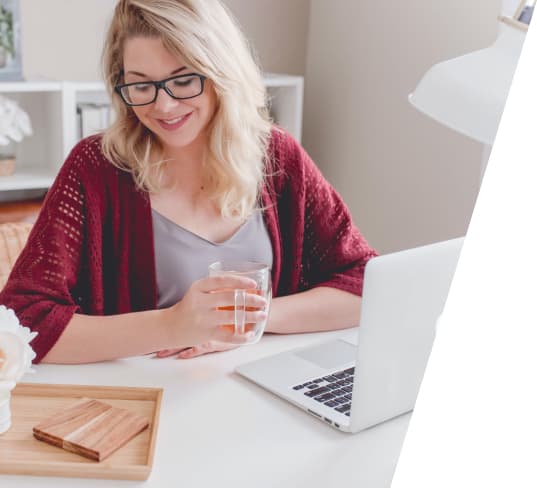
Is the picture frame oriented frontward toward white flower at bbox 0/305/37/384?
yes

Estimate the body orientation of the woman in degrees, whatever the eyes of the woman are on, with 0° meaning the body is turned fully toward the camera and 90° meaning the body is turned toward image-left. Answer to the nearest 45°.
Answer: approximately 0°

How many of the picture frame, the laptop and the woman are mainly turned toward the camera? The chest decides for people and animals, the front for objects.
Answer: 2

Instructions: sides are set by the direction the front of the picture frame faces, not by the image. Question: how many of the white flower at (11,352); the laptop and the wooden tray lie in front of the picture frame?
3

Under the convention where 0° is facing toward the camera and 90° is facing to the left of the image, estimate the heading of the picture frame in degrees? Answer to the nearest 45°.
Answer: approximately 0°

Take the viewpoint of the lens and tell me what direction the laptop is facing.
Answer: facing away from the viewer and to the left of the viewer

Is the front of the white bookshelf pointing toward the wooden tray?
yes
